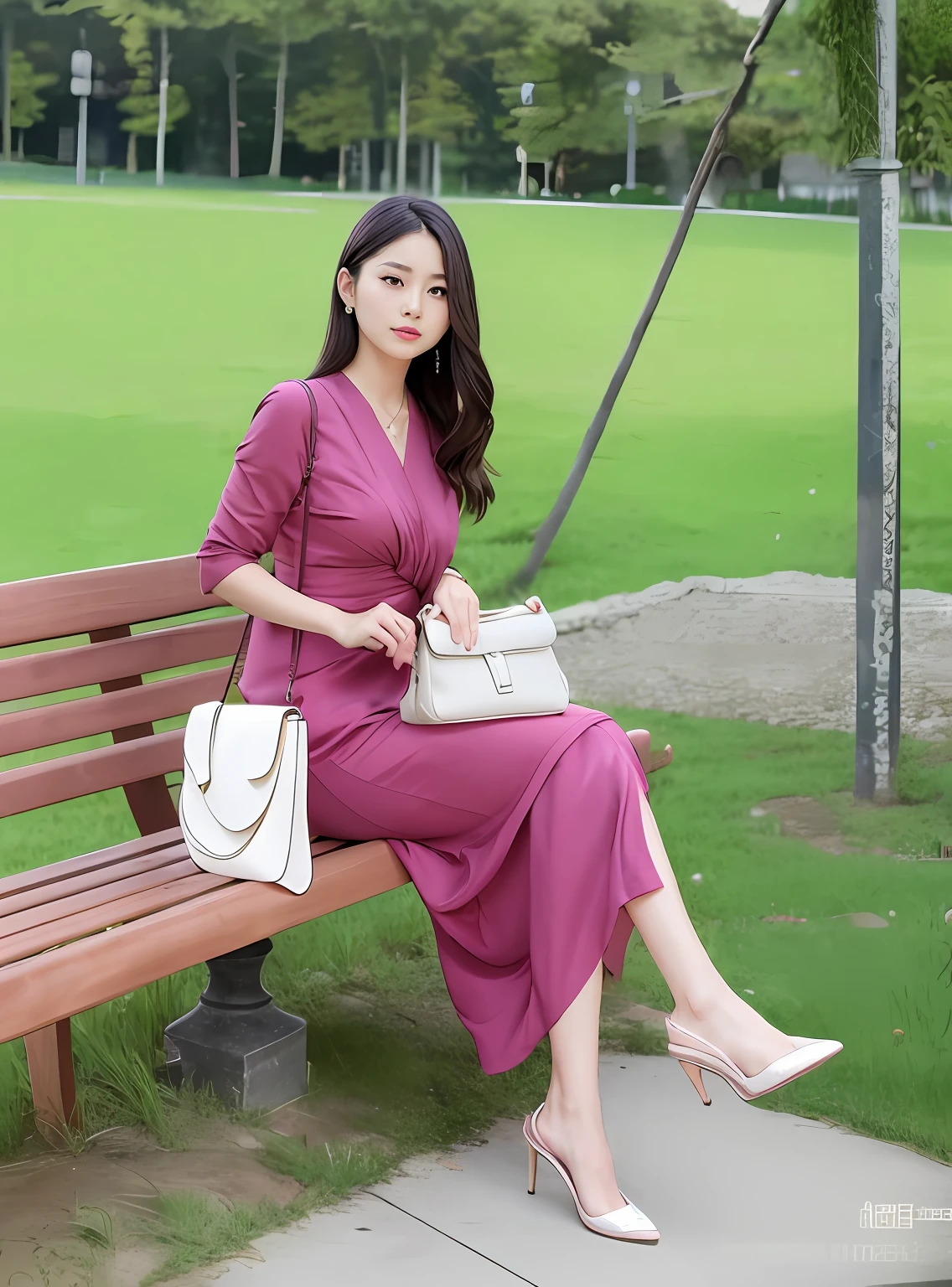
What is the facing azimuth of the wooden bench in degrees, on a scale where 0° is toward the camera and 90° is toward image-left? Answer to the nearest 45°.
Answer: approximately 315°

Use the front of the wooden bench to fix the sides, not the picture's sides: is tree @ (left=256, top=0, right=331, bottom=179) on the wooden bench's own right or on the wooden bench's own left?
on the wooden bench's own left

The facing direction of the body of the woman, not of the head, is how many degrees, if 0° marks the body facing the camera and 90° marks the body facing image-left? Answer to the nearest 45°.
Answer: approximately 315°

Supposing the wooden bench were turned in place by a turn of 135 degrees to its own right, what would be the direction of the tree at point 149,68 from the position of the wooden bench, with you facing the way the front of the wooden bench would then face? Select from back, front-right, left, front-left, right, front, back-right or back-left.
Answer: right

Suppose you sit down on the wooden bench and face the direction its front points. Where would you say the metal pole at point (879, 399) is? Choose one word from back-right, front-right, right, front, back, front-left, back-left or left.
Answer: left

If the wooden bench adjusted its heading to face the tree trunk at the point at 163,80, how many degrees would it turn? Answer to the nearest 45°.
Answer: approximately 135° to its left

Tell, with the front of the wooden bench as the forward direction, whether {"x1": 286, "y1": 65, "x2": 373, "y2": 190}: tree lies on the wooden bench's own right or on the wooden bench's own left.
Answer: on the wooden bench's own left
